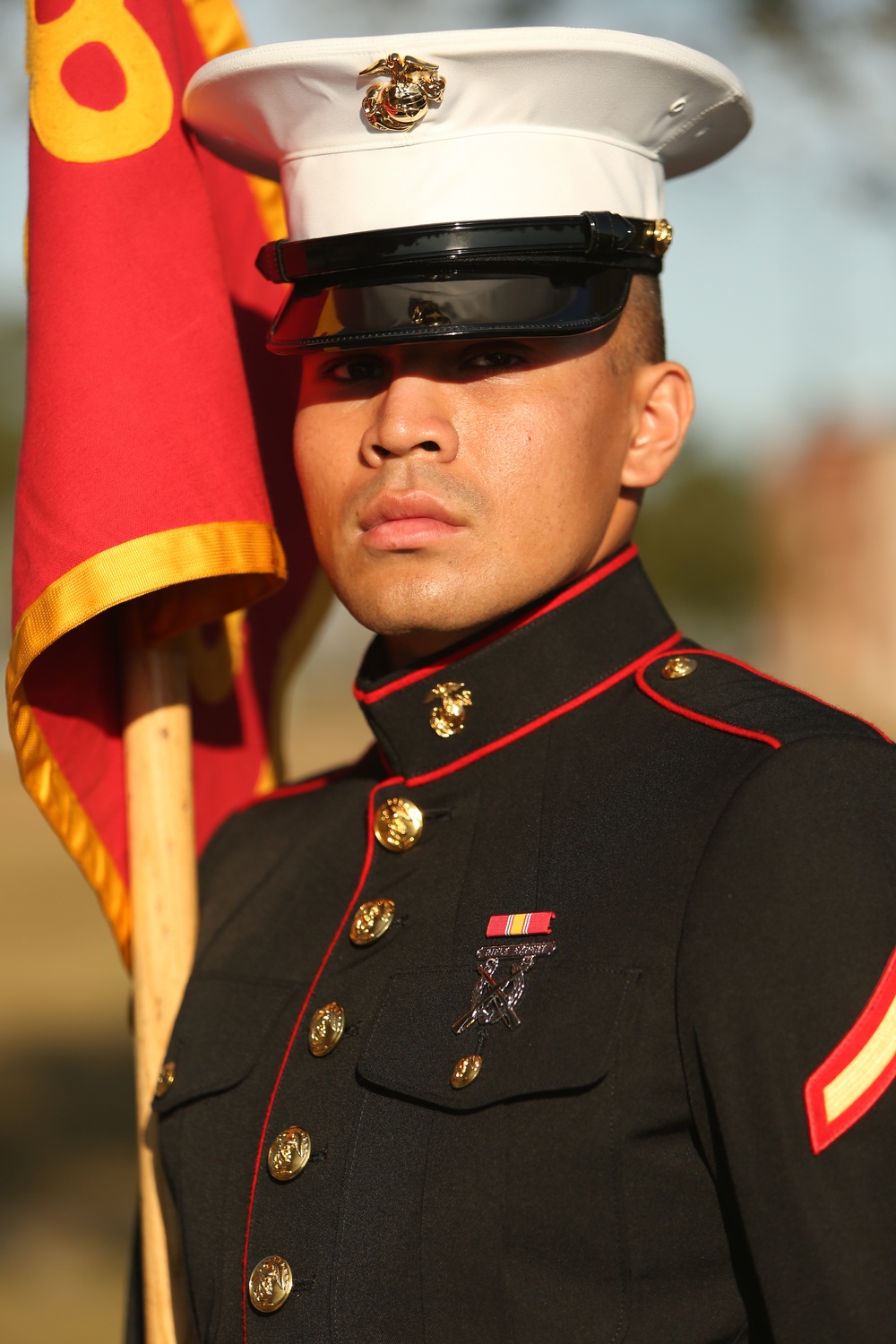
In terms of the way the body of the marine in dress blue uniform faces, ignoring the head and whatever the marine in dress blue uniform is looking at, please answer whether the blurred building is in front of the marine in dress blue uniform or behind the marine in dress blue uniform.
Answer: behind

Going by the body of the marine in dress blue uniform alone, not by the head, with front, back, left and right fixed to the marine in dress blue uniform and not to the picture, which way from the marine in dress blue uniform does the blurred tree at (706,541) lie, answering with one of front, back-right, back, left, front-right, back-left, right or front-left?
back-right

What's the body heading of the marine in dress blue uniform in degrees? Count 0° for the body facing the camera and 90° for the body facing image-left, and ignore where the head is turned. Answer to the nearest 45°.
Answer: approximately 45°
